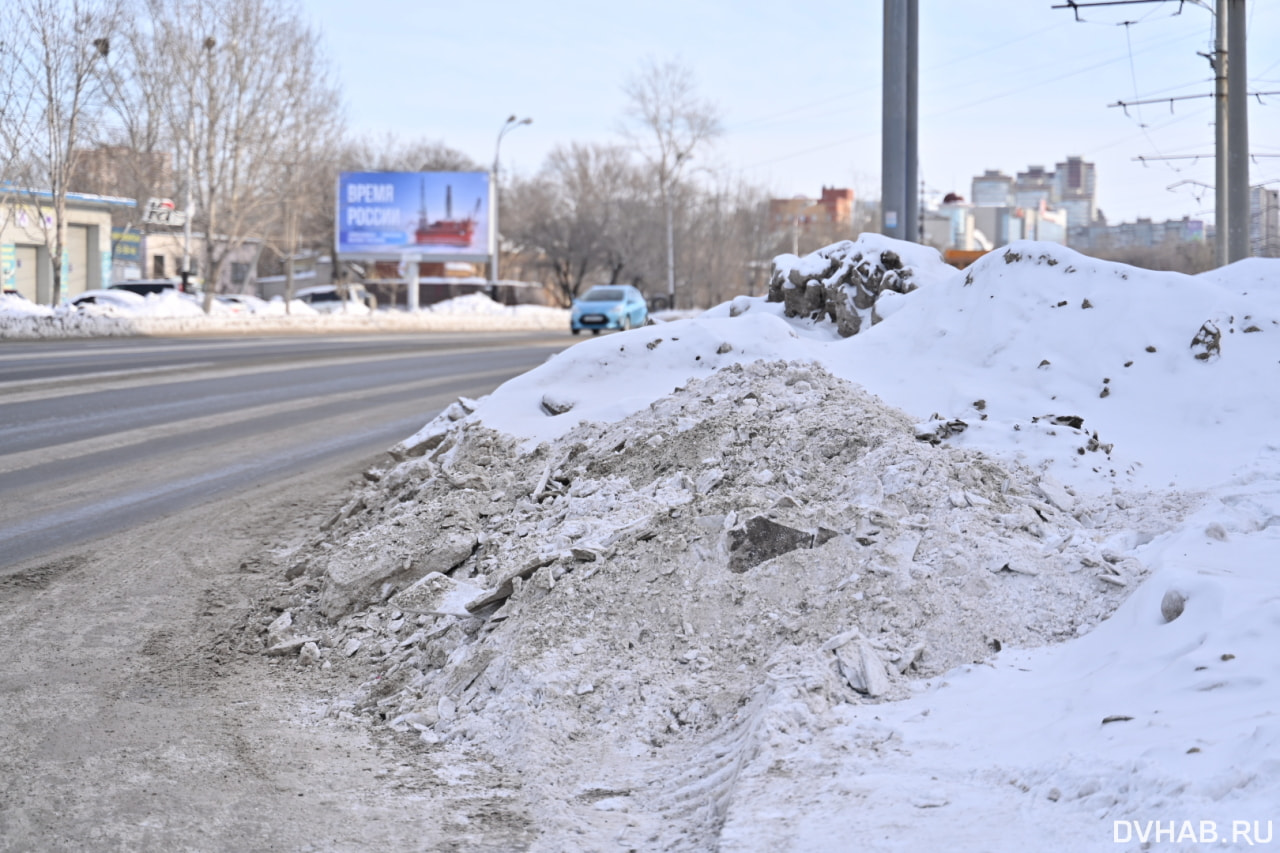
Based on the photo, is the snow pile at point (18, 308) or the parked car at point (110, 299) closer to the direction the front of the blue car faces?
the snow pile

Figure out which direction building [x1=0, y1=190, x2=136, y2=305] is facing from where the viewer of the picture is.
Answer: facing the viewer and to the right of the viewer

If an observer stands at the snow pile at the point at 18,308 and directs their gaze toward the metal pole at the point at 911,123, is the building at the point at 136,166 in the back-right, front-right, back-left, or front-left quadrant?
back-left

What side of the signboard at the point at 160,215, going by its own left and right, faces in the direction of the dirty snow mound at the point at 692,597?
front

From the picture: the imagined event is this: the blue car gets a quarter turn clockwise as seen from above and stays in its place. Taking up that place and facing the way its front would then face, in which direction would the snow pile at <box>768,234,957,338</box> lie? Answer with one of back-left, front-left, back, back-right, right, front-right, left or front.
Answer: back-left
